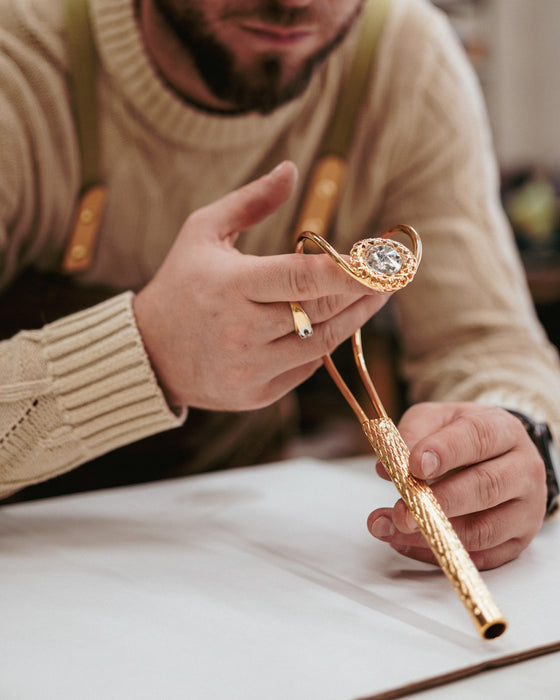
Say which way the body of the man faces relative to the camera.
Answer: toward the camera
